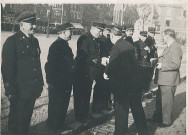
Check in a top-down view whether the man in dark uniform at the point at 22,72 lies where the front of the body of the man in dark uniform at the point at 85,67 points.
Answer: no

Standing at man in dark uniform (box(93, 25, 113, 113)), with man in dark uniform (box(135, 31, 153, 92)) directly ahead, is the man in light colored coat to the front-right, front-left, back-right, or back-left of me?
front-right

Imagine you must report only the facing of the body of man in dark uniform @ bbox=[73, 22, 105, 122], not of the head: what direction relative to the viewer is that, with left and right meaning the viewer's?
facing the viewer and to the right of the viewer

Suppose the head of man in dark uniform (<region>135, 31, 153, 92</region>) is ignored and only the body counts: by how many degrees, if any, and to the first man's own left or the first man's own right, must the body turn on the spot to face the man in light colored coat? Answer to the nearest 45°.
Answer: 0° — they already face them

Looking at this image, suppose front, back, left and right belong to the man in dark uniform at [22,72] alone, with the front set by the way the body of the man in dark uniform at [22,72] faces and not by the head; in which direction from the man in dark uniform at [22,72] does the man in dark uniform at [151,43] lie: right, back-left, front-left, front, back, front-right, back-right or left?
left

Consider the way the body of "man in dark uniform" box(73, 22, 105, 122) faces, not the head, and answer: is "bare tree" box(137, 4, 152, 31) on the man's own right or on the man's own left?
on the man's own left

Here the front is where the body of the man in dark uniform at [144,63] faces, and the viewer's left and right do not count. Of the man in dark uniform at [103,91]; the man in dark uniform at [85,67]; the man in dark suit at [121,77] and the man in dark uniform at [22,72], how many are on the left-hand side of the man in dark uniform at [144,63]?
0

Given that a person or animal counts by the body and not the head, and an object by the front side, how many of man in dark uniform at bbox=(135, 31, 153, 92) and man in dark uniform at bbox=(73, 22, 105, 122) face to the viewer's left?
0

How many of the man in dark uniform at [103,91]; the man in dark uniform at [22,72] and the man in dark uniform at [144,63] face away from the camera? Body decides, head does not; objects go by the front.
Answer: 0

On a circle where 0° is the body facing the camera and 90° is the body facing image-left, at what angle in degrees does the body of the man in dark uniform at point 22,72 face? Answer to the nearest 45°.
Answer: approximately 315°

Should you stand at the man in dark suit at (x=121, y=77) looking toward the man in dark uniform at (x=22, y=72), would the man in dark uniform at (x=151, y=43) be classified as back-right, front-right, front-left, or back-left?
back-right

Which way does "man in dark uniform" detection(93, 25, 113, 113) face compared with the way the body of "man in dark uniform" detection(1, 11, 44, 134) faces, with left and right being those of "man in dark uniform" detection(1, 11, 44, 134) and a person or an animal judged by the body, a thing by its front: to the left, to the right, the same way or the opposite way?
the same way

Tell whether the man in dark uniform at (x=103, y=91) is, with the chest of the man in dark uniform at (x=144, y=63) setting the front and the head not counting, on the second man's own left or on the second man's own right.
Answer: on the second man's own right
